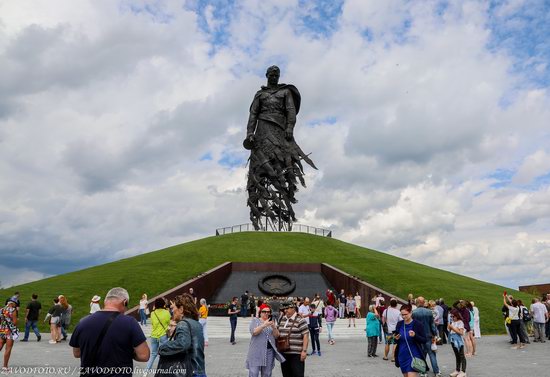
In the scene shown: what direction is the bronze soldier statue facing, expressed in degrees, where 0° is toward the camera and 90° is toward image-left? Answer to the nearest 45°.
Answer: approximately 0°

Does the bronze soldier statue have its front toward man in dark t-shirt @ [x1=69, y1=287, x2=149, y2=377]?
yes

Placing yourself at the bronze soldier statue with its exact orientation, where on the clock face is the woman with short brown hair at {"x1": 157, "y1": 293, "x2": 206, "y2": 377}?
The woman with short brown hair is roughly at 12 o'clock from the bronze soldier statue.

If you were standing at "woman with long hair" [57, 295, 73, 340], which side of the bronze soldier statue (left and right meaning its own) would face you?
front

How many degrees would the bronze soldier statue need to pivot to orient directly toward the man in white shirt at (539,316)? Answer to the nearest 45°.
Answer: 0° — it already faces them

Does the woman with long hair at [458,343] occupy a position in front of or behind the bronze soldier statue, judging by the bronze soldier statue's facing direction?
in front

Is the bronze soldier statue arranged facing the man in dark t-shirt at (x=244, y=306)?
yes
